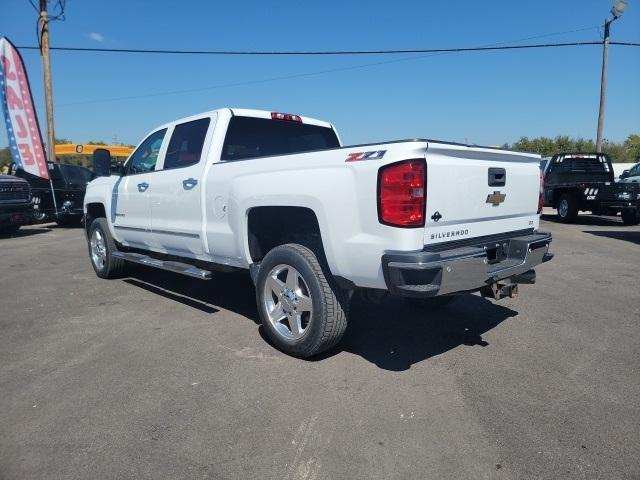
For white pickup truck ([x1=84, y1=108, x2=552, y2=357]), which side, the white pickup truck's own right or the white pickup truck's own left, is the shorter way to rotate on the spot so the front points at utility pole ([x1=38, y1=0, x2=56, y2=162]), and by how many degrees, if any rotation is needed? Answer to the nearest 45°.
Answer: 0° — it already faces it

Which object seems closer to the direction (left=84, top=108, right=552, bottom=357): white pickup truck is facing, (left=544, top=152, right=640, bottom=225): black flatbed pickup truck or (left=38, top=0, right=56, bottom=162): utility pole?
the utility pole

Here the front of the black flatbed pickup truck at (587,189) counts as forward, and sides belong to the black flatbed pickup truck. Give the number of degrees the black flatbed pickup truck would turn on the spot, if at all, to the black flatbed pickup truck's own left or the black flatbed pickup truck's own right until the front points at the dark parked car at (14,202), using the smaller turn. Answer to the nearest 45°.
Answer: approximately 90° to the black flatbed pickup truck's own left

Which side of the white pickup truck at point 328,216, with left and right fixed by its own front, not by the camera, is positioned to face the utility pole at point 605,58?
right

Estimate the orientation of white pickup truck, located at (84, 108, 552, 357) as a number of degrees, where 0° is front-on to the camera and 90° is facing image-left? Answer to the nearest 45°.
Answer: approximately 135°

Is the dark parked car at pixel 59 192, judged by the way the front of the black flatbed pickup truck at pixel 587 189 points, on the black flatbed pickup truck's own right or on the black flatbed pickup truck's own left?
on the black flatbed pickup truck's own left

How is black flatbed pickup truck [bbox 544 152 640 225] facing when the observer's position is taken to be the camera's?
facing away from the viewer and to the left of the viewer

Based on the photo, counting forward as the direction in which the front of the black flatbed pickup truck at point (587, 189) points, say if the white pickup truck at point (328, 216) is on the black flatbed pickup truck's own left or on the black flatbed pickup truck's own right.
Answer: on the black flatbed pickup truck's own left
